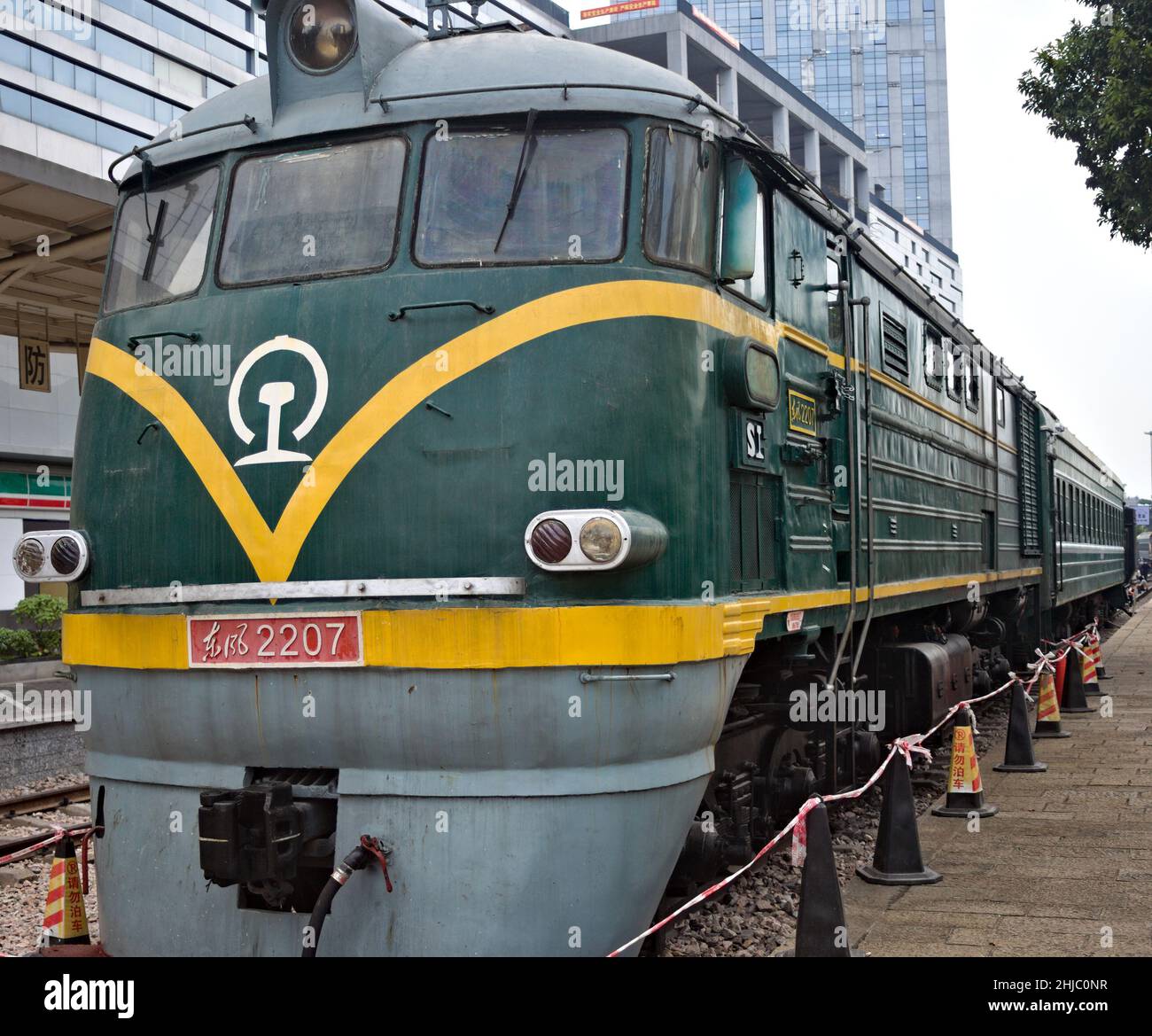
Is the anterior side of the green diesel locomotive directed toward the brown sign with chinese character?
no

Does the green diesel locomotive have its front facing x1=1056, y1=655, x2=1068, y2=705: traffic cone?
no

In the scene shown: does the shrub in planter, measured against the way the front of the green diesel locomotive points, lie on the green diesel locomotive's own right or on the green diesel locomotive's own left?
on the green diesel locomotive's own right

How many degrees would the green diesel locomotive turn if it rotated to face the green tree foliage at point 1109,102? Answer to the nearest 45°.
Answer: approximately 180°

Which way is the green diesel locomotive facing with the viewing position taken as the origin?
facing the viewer and to the left of the viewer

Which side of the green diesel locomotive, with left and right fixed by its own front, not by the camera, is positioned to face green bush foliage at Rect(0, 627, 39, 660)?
right

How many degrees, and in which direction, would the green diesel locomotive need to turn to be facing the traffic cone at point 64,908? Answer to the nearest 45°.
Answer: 0° — it already faces it

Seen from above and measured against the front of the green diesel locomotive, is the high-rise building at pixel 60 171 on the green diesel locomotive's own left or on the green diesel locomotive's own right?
on the green diesel locomotive's own right

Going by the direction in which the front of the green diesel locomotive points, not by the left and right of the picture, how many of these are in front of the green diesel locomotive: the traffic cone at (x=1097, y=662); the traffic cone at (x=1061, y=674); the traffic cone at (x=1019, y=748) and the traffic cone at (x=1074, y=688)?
0

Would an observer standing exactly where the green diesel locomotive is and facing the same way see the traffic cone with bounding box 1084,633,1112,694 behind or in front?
behind
